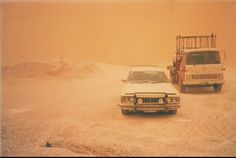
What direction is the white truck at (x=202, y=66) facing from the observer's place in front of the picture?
facing the viewer

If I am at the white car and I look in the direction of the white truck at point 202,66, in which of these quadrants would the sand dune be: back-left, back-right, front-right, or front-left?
front-left

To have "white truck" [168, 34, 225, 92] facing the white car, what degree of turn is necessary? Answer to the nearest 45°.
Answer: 0° — it already faces it

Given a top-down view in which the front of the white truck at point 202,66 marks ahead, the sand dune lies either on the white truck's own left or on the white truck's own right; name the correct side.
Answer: on the white truck's own right

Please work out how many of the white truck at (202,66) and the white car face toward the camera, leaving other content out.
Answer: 2

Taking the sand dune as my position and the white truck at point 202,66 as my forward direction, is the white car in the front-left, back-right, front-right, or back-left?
front-right

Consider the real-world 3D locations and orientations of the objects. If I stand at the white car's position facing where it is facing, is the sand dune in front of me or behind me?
behind

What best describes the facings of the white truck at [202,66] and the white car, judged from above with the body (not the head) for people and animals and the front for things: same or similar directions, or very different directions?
same or similar directions

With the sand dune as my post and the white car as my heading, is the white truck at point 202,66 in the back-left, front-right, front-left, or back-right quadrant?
front-left

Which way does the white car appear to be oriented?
toward the camera
